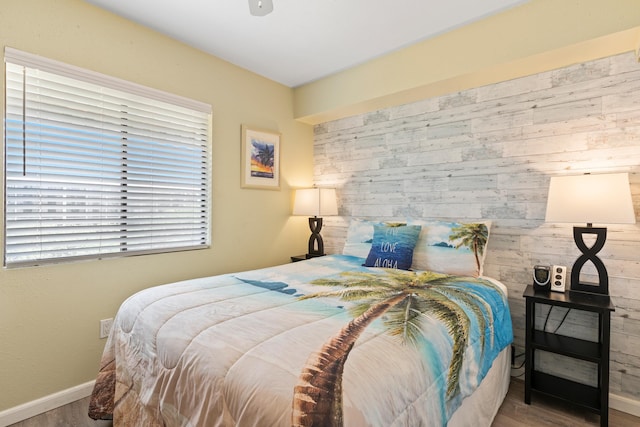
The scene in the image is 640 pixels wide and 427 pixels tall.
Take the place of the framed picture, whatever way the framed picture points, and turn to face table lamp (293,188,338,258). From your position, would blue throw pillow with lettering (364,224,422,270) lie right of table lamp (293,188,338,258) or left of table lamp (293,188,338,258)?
right

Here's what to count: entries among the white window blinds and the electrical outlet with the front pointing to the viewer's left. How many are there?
0

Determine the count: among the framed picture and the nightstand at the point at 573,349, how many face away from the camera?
0

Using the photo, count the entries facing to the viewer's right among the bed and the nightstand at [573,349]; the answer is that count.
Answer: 0

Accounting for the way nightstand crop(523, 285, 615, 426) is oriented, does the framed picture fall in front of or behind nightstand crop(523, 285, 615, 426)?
in front

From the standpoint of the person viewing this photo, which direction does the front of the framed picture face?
facing the viewer and to the right of the viewer

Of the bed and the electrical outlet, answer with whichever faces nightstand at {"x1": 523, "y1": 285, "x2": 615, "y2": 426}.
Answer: the electrical outlet

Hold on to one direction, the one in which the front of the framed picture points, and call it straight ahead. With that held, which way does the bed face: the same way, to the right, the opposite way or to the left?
to the right

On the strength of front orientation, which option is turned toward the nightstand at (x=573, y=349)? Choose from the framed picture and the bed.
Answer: the framed picture

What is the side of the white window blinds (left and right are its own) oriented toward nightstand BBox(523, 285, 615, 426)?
front

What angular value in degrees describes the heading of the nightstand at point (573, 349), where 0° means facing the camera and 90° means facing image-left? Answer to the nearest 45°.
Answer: approximately 45°

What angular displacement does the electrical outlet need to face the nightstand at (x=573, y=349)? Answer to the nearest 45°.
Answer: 0° — it already faces it

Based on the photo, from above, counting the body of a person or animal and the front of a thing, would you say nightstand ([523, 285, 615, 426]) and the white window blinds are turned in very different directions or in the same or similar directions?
very different directions

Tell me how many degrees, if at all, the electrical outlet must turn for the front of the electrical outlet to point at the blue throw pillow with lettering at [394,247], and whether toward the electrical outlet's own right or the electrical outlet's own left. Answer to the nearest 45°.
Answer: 0° — it already faces it

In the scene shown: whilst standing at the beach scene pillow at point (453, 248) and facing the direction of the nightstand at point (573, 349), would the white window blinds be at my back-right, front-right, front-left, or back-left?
back-right

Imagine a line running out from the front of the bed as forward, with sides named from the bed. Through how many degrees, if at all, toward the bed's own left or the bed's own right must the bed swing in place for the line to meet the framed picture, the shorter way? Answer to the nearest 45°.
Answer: approximately 135° to the bed's own right

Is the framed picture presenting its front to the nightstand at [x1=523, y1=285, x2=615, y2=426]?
yes

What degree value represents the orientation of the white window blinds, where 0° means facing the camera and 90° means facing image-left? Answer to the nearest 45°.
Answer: approximately 315°

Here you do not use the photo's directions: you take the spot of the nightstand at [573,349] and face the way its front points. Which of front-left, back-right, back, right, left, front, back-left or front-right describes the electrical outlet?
front
